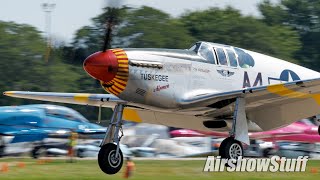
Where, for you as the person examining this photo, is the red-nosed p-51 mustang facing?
facing the viewer and to the left of the viewer

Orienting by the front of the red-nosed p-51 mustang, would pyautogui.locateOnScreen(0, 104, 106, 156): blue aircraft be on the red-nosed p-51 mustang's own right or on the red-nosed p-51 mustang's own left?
on the red-nosed p-51 mustang's own right
